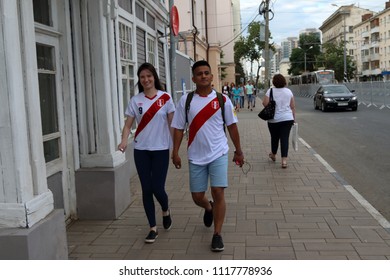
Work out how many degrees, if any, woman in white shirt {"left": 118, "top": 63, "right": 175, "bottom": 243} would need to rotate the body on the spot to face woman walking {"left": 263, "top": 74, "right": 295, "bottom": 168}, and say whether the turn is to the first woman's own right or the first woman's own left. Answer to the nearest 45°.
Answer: approximately 135° to the first woman's own left

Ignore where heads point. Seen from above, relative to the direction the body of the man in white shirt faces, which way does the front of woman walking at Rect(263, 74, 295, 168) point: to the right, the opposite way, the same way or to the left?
the opposite way

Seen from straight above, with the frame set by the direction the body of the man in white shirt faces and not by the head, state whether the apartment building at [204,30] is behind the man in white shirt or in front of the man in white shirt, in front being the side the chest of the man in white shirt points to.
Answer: behind

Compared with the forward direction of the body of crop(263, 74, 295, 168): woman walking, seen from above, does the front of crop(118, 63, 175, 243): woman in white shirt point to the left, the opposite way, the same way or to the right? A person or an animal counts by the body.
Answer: the opposite way

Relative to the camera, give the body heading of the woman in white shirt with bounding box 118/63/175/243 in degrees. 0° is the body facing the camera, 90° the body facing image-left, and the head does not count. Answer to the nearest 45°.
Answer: approximately 0°

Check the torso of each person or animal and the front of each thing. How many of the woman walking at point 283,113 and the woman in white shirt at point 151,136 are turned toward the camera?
1

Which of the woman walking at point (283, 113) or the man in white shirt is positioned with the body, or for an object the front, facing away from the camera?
the woman walking

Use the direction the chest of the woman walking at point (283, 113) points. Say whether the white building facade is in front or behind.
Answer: behind

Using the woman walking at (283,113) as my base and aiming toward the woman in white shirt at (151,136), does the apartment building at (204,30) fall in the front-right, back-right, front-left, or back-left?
back-right

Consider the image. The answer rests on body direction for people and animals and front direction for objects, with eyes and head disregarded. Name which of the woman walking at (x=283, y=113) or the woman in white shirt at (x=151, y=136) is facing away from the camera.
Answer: the woman walking

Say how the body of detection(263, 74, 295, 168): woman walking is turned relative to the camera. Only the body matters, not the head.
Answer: away from the camera

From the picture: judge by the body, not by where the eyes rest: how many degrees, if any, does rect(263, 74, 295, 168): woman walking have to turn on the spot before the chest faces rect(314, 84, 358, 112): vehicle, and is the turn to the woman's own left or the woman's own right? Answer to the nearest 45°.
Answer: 0° — they already face it
